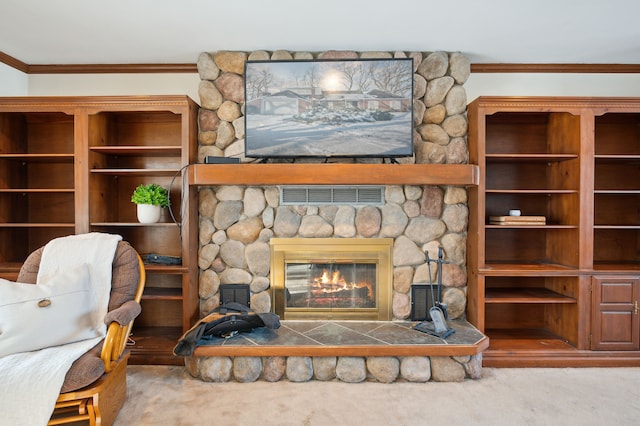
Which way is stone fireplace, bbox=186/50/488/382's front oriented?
toward the camera

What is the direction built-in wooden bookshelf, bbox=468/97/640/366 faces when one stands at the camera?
facing the viewer

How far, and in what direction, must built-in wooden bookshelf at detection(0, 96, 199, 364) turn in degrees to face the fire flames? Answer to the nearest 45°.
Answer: approximately 45° to its left

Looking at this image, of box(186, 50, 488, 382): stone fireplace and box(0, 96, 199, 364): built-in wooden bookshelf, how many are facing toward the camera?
2

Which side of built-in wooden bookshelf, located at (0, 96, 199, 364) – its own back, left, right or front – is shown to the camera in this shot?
front

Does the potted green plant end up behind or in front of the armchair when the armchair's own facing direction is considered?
behind

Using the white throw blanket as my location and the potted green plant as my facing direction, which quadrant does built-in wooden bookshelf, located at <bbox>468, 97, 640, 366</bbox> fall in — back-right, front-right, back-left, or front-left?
front-right
